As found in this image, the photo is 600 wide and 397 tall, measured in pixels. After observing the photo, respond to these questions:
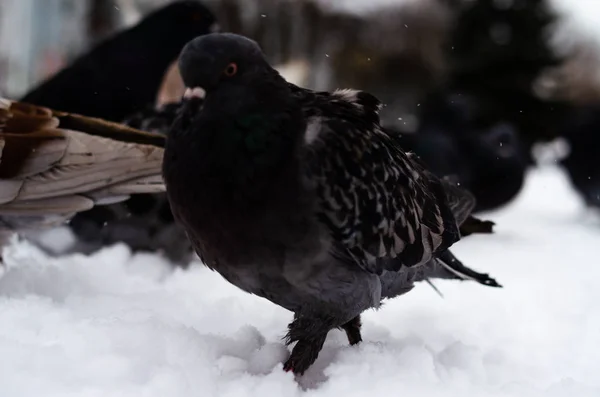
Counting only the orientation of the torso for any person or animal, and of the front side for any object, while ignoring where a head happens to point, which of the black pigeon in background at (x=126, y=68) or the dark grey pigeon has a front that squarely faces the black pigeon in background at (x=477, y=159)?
the black pigeon in background at (x=126, y=68)

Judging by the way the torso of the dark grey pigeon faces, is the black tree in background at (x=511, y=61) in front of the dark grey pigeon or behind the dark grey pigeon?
behind

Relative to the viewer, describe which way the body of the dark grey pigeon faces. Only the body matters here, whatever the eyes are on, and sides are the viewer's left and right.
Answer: facing the viewer and to the left of the viewer

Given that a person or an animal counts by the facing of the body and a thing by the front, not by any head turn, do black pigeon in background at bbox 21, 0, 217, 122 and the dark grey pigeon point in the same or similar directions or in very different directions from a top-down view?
very different directions

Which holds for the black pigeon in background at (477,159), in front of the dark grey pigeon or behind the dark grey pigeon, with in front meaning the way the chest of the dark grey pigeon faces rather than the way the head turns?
behind

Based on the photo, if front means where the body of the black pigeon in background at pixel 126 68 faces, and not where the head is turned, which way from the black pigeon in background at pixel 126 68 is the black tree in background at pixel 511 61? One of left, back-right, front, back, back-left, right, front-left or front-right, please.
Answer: front-left

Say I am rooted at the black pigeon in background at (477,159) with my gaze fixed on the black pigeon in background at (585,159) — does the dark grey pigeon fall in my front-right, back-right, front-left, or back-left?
back-right

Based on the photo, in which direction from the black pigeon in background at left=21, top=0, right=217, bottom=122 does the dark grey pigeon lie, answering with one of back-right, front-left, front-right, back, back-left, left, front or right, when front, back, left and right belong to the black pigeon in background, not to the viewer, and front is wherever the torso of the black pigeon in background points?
right

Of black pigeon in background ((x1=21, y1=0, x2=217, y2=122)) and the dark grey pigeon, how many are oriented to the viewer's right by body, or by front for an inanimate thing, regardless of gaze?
1

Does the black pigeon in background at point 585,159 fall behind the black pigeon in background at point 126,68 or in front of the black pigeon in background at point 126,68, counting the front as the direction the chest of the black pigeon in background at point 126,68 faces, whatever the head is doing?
in front

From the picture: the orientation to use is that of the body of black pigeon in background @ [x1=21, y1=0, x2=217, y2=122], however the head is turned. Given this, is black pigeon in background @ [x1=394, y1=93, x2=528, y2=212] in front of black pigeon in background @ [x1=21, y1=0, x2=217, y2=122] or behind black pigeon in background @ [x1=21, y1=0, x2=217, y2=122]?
in front

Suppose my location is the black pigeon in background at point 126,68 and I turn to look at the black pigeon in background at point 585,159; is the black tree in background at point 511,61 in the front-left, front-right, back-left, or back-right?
front-left

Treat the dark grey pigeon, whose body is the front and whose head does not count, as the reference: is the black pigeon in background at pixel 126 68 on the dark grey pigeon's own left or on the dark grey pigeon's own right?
on the dark grey pigeon's own right

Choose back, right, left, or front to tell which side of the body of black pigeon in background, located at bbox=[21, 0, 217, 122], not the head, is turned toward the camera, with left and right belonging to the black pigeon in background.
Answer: right
